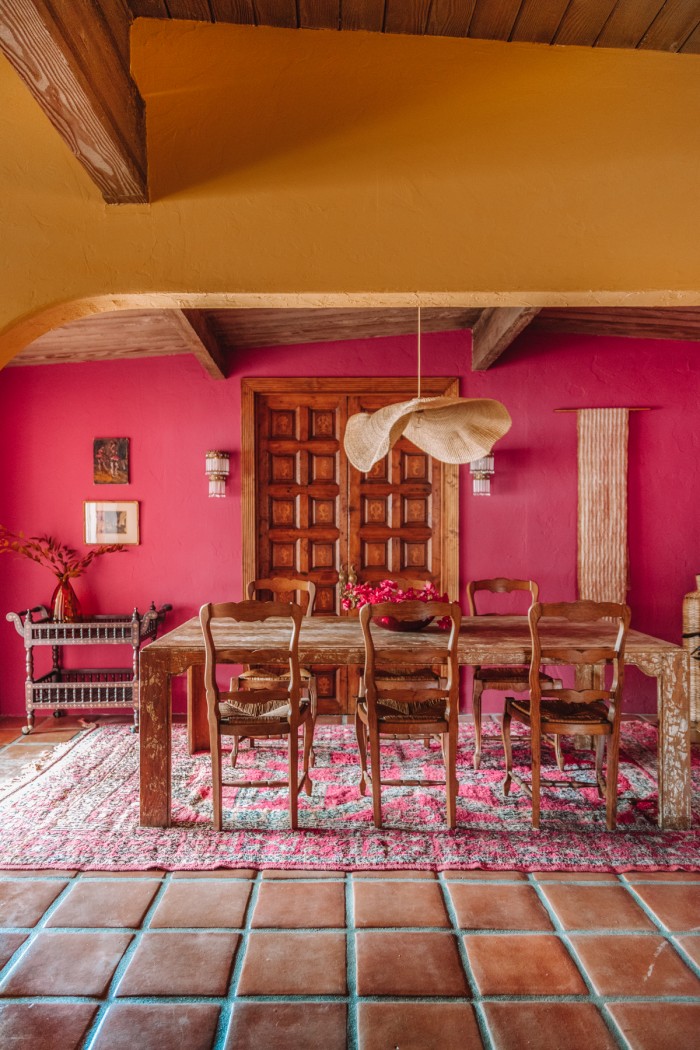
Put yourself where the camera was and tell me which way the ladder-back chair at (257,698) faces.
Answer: facing away from the viewer

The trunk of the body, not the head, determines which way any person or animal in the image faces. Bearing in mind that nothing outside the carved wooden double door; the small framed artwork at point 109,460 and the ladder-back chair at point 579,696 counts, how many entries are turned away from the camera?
1

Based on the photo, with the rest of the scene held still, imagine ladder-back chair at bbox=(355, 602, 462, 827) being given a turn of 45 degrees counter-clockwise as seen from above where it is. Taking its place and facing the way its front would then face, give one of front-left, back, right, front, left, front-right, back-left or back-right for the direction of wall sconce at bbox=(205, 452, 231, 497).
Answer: front

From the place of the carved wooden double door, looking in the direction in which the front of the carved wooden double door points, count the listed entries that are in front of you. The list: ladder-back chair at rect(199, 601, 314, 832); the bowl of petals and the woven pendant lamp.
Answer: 3

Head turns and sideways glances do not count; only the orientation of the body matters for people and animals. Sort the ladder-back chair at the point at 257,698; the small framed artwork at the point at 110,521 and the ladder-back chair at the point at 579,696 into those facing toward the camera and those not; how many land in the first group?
1

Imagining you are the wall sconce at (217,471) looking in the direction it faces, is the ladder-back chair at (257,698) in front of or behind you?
in front

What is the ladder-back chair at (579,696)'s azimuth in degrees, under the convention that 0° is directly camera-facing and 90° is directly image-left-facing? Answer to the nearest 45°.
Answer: approximately 180°

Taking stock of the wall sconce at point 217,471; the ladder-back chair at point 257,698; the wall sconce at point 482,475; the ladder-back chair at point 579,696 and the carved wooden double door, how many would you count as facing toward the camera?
3

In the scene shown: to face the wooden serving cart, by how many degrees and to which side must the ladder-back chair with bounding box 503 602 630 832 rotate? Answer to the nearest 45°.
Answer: approximately 90° to its left

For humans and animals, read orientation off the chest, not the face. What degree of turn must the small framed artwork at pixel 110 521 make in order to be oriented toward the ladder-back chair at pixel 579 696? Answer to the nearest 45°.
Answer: approximately 45° to its left

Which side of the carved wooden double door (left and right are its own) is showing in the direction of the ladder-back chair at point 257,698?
front

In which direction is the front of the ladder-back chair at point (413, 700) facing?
away from the camera
